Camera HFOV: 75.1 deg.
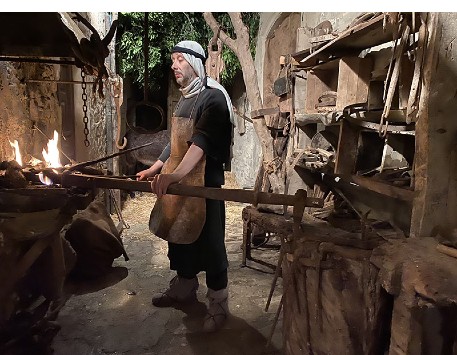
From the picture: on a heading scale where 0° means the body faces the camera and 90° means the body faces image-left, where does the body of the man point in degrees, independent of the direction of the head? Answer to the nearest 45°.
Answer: approximately 45°

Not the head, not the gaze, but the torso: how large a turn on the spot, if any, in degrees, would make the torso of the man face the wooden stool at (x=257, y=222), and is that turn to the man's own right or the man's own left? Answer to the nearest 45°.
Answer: approximately 180°

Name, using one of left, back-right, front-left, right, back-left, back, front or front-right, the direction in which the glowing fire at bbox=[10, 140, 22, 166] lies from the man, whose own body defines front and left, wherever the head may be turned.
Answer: front-right

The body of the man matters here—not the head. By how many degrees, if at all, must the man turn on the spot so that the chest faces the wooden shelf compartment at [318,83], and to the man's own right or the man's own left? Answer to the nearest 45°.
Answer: approximately 180°

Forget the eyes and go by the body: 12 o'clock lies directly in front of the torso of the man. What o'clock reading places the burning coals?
The burning coals is roughly at 1 o'clock from the man.

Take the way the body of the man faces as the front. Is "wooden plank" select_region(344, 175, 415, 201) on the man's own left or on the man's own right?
on the man's own left

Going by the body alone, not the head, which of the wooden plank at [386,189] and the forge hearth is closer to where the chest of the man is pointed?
the forge hearth

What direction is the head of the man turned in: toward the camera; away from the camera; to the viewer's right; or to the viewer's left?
to the viewer's left

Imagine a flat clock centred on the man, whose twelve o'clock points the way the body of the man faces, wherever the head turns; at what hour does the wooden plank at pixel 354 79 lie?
The wooden plank is roughly at 7 o'clock from the man.

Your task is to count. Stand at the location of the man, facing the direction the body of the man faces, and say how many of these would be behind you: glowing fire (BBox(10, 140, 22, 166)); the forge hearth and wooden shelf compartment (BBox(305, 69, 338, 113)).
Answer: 1

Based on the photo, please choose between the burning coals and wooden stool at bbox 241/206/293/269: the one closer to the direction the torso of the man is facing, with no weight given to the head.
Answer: the burning coals
